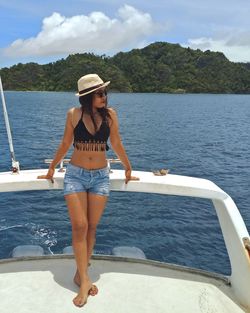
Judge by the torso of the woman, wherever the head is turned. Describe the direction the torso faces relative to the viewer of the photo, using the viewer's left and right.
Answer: facing the viewer
